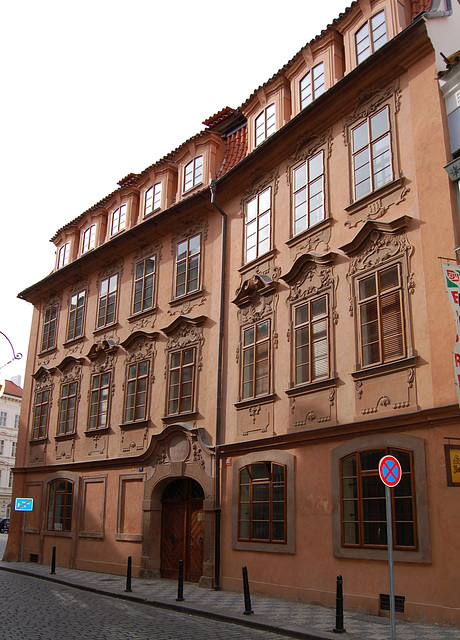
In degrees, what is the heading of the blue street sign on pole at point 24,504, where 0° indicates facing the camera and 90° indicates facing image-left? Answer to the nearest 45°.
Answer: approximately 0°

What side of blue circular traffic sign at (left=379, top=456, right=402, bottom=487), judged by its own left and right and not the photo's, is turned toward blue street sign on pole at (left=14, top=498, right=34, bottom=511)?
back

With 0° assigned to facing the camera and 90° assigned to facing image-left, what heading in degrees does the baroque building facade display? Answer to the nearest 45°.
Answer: approximately 45°

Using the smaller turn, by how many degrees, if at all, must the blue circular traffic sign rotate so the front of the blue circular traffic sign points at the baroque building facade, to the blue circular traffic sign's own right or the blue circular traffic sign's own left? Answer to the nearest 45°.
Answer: approximately 180°

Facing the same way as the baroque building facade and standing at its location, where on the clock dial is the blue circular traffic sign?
The blue circular traffic sign is roughly at 10 o'clock from the baroque building facade.

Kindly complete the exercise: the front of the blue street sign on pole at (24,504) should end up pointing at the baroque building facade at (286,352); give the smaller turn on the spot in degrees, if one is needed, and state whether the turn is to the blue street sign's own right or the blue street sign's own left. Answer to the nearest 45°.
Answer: approximately 45° to the blue street sign's own left
